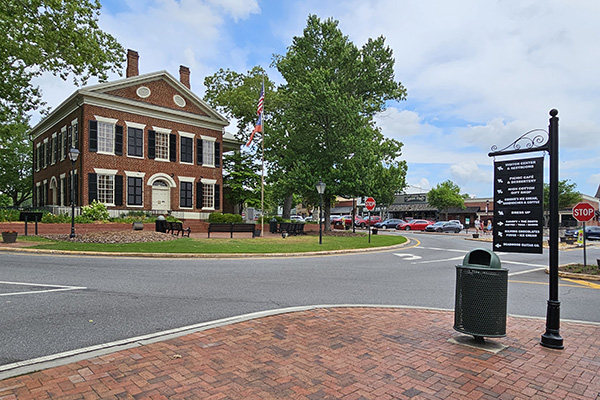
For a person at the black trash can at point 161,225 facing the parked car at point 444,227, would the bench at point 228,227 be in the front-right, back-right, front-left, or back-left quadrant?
front-right

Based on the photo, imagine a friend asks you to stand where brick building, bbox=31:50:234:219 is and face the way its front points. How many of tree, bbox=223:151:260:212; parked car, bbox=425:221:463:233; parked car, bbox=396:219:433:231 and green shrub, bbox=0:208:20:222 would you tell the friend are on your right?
1

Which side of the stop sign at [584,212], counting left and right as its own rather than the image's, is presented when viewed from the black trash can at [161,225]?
right

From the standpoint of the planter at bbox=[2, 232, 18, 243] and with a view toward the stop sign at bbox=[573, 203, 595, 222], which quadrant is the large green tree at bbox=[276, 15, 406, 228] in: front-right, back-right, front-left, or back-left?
front-left

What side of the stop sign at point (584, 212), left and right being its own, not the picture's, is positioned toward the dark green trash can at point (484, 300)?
front

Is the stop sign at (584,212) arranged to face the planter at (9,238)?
no

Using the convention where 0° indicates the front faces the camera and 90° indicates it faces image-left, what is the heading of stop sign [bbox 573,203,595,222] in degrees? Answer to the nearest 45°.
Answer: approximately 0°

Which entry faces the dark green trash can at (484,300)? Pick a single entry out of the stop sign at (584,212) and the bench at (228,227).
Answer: the stop sign

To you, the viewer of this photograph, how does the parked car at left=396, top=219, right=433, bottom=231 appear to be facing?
facing the viewer and to the left of the viewer

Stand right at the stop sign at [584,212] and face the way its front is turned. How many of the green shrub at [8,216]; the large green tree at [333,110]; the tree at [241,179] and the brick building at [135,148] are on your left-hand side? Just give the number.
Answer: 0

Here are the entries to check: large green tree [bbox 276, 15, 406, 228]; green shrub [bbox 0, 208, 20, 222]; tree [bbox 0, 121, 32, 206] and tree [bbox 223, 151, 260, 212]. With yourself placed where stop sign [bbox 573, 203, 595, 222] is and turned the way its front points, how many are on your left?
0

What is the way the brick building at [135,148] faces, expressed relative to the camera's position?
facing the viewer and to the right of the viewer

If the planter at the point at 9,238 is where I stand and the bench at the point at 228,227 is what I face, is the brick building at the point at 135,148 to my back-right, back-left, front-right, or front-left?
front-left

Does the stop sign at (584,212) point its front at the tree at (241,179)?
no
